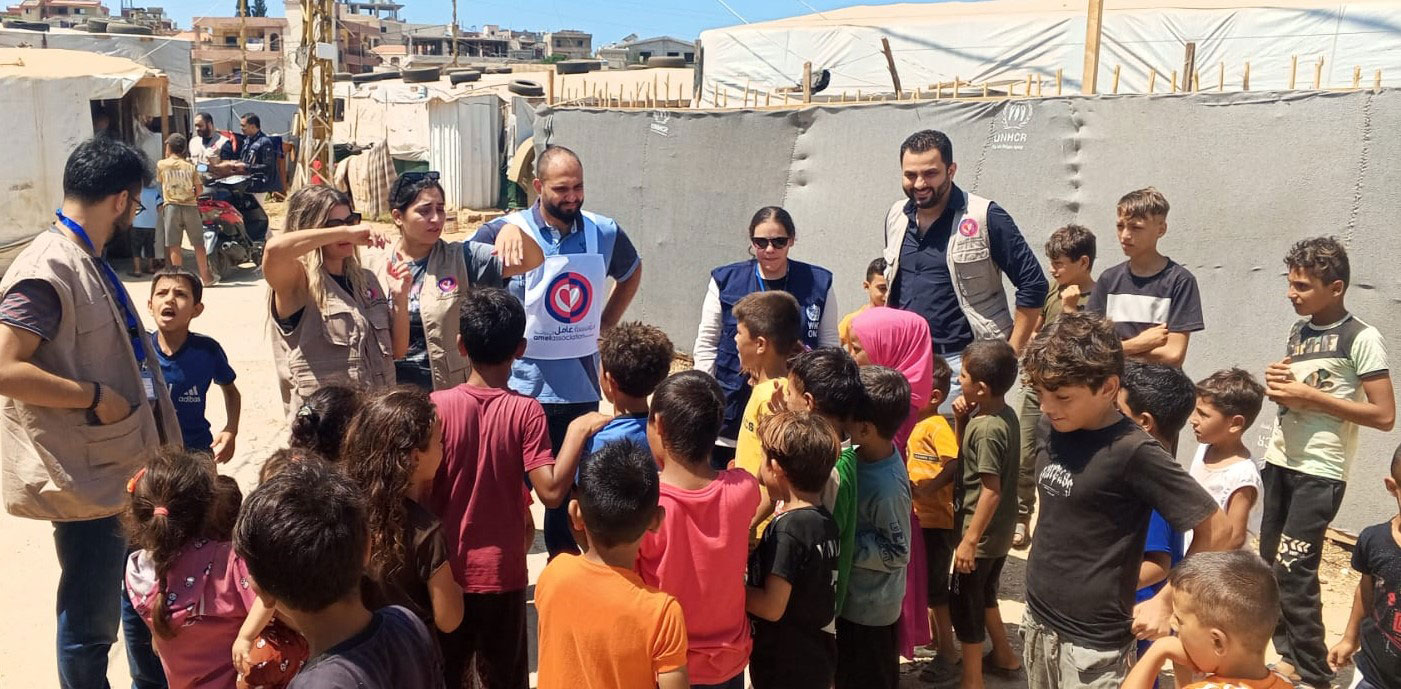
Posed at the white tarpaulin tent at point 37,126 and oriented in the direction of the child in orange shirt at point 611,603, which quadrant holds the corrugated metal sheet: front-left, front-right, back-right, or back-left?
back-left

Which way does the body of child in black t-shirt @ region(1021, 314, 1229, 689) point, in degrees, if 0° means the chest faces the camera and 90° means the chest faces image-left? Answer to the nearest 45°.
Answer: approximately 45°

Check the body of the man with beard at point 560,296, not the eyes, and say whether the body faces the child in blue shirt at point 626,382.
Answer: yes

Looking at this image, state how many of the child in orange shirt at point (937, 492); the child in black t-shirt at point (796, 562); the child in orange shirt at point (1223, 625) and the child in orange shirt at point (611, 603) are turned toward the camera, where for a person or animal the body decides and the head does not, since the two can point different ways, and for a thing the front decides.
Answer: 0

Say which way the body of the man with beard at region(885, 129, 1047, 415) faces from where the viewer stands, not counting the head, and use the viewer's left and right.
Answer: facing the viewer and to the left of the viewer

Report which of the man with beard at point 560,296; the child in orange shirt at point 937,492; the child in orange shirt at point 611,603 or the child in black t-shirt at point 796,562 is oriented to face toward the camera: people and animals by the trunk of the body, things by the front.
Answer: the man with beard

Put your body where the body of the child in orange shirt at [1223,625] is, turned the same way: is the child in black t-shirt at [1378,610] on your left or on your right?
on your right

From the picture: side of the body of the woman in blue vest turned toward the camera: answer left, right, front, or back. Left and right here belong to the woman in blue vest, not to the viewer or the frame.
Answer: front

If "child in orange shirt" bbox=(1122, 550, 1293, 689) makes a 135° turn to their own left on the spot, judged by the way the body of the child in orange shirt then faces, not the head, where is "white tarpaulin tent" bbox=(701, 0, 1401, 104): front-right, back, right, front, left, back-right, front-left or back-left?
back

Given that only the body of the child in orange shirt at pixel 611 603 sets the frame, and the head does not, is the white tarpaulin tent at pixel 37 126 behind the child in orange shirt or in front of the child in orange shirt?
in front

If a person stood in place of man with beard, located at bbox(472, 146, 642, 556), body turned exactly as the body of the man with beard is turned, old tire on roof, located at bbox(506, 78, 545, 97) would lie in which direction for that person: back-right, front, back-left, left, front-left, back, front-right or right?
back

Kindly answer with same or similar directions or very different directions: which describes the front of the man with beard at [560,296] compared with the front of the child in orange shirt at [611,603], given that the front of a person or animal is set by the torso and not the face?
very different directions

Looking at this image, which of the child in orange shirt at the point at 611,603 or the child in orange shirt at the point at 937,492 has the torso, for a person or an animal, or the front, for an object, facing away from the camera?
the child in orange shirt at the point at 611,603

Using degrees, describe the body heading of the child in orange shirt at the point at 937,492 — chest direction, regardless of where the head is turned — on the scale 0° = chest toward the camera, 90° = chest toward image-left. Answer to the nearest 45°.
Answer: approximately 90°

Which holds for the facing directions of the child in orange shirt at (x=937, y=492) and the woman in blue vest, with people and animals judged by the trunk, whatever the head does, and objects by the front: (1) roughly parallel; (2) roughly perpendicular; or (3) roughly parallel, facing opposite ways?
roughly perpendicular

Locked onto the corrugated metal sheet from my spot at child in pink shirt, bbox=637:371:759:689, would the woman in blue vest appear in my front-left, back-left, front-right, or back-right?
front-right

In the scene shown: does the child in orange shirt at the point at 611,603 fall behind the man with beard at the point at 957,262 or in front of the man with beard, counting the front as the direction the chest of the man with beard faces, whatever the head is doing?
in front

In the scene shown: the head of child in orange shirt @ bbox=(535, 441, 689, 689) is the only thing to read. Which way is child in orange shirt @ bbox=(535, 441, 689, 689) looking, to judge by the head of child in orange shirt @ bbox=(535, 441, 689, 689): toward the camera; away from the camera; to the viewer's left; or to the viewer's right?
away from the camera

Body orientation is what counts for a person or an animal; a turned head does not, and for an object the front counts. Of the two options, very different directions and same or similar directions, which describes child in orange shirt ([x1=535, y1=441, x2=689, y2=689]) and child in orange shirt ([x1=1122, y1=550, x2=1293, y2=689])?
same or similar directions

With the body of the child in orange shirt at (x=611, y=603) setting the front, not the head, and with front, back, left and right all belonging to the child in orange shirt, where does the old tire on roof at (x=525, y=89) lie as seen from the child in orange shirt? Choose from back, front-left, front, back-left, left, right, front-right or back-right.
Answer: front

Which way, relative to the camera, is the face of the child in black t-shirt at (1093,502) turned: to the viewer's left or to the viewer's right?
to the viewer's left
